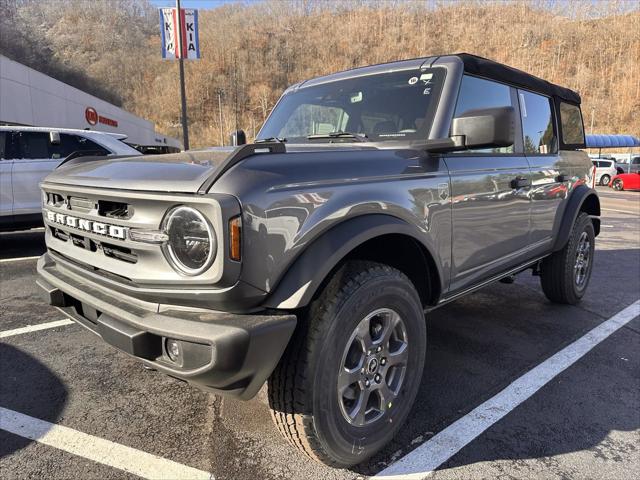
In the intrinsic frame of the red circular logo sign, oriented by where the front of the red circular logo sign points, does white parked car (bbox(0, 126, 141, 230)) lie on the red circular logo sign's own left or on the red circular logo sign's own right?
on the red circular logo sign's own right

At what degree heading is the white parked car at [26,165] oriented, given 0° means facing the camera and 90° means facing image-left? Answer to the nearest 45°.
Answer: approximately 90°

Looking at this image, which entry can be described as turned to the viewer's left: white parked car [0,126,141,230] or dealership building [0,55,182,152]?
the white parked car

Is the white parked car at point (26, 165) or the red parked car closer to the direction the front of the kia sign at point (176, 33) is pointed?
the white parked car

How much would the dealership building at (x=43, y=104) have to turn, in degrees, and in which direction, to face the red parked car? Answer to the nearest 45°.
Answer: approximately 45° to its left

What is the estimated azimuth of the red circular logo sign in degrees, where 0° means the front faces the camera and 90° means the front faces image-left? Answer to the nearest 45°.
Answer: approximately 315°

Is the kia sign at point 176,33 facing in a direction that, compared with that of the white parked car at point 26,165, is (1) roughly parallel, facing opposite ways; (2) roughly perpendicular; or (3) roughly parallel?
roughly perpendicular

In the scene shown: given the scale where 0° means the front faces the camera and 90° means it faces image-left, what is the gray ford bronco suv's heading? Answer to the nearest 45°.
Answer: approximately 45°

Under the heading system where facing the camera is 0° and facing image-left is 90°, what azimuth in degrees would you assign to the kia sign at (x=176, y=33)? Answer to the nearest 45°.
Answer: approximately 0°

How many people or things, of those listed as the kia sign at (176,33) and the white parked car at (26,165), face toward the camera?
1
